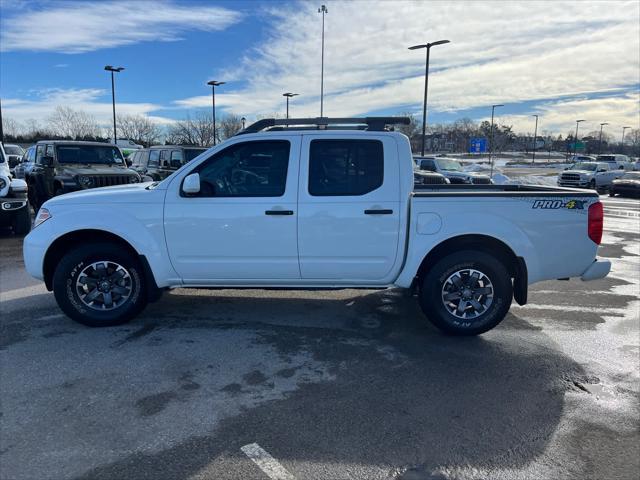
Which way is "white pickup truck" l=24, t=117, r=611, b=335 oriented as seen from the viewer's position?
to the viewer's left

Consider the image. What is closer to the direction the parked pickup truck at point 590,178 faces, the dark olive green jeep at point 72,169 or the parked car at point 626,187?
the dark olive green jeep

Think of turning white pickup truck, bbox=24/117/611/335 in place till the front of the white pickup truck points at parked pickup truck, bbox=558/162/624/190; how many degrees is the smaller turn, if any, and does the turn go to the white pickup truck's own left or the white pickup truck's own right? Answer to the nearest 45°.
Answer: approximately 135° to the white pickup truck's own right

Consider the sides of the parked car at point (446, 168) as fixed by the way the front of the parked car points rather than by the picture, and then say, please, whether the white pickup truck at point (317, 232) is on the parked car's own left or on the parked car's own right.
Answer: on the parked car's own right

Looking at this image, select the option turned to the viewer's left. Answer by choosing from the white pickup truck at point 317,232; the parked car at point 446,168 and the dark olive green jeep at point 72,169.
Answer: the white pickup truck

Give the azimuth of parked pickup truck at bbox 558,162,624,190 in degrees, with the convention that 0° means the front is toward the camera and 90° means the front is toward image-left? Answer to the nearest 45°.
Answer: approximately 45°

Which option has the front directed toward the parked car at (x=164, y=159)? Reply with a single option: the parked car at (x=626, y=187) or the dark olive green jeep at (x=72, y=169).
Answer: the parked car at (x=626, y=187)

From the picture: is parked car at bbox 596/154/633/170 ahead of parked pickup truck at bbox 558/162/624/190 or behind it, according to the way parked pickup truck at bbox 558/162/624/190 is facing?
behind

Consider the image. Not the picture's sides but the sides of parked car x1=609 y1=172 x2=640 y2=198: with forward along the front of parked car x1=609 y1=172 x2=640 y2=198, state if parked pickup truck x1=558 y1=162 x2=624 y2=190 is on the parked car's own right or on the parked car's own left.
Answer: on the parked car's own right

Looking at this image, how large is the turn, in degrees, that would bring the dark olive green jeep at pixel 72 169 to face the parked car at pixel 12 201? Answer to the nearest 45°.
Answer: approximately 90° to its right

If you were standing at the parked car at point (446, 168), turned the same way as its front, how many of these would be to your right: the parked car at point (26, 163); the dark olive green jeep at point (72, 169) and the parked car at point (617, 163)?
2

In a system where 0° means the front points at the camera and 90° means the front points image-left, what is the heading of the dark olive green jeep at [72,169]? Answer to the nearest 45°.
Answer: approximately 315°

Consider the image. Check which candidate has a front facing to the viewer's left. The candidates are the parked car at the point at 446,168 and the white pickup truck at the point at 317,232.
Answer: the white pickup truck
